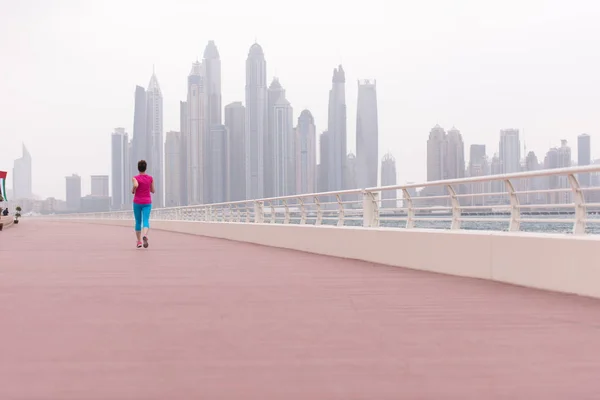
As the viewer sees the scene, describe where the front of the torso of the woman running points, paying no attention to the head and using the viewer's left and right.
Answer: facing away from the viewer
